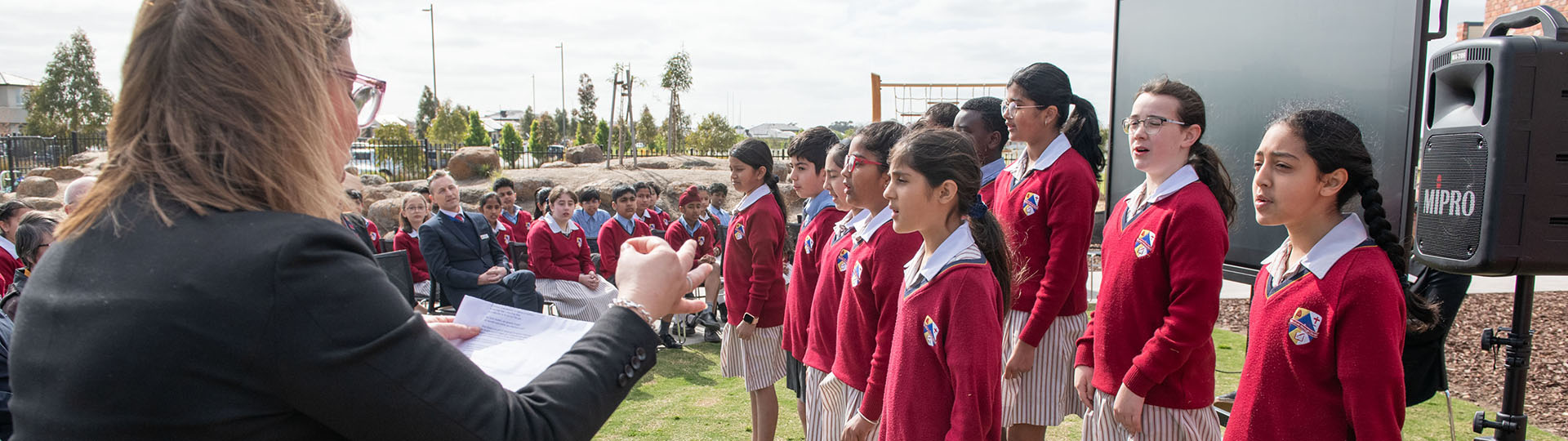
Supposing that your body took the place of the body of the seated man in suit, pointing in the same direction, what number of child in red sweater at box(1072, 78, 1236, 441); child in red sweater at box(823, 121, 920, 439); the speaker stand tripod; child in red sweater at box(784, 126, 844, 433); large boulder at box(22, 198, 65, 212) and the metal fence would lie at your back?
2

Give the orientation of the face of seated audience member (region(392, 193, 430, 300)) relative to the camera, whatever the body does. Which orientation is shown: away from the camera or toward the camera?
toward the camera

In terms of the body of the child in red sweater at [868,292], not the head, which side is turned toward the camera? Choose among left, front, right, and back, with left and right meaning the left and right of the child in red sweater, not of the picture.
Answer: left

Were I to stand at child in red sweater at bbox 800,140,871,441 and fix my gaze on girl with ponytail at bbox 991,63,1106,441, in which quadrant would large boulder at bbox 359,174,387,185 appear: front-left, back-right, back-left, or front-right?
back-left

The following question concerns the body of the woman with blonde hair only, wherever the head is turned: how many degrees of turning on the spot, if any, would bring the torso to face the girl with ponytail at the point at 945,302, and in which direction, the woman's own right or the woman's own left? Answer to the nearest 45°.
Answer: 0° — they already face them

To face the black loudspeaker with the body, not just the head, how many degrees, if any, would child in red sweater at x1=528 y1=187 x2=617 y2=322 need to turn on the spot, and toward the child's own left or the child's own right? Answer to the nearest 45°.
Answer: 0° — they already face it

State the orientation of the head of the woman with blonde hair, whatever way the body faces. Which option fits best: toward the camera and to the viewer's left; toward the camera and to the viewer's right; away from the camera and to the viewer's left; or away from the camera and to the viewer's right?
away from the camera and to the viewer's right

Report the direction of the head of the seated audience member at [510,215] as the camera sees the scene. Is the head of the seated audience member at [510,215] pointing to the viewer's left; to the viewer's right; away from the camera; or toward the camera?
toward the camera

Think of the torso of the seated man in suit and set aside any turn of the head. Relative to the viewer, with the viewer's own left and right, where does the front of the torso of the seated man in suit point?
facing the viewer and to the right of the viewer

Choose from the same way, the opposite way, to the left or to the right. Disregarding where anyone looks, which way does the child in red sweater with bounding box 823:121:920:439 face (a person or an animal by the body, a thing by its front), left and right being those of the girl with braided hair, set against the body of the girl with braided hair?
the same way

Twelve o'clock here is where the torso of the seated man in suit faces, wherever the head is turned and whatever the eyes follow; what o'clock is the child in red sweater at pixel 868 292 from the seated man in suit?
The child in red sweater is roughly at 1 o'clock from the seated man in suit.

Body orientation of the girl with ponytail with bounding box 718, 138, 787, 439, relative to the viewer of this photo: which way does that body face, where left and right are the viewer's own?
facing to the left of the viewer

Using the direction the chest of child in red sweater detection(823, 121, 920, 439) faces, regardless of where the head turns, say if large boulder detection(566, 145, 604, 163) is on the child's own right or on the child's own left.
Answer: on the child's own right

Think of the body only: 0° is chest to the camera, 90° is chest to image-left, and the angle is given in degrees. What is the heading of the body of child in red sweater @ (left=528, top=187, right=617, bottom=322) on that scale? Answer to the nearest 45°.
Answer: approximately 315°

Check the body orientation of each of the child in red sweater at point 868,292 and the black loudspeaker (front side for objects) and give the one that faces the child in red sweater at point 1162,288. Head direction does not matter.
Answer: the black loudspeaker
